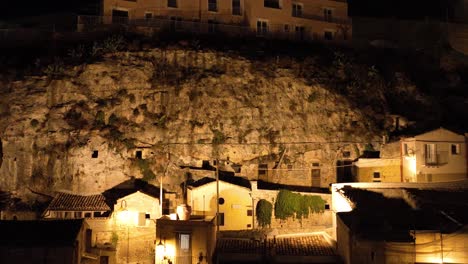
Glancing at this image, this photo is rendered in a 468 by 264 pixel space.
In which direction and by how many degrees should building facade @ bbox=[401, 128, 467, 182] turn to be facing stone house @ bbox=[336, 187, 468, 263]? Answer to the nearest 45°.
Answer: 0° — it already faces it

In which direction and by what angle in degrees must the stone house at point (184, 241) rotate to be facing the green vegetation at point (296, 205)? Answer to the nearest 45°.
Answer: approximately 135° to its left

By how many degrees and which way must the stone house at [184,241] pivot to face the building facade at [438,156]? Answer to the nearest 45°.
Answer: approximately 90° to its left

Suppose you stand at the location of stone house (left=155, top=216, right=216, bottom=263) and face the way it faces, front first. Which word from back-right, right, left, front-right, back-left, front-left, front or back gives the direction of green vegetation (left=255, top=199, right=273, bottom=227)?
back-left

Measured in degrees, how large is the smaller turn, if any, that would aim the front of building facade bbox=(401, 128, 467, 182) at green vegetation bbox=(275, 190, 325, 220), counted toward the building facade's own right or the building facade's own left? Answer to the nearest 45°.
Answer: approximately 45° to the building facade's own right

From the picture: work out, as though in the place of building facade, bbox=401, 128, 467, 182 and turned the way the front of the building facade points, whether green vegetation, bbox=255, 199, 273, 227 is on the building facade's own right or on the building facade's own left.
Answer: on the building facade's own right

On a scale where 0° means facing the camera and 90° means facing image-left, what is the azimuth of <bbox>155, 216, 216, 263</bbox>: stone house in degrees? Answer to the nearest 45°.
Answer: approximately 0°

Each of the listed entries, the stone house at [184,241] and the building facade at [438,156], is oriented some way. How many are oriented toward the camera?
2

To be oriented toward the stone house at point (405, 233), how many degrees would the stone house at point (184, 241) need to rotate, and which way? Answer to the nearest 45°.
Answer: approximately 45° to its left
